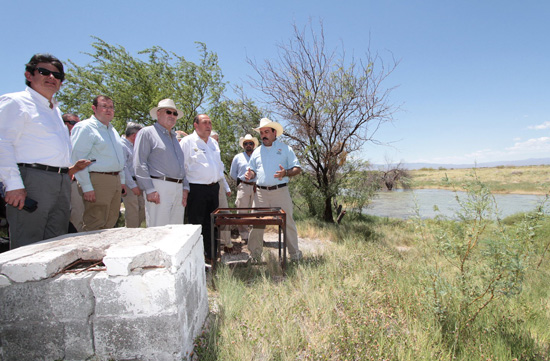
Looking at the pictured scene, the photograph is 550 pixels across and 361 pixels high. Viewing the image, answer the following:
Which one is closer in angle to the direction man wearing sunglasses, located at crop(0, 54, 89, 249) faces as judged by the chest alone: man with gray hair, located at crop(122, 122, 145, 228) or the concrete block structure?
the concrete block structure

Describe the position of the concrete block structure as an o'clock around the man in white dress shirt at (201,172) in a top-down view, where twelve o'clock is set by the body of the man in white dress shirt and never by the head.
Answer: The concrete block structure is roughly at 2 o'clock from the man in white dress shirt.

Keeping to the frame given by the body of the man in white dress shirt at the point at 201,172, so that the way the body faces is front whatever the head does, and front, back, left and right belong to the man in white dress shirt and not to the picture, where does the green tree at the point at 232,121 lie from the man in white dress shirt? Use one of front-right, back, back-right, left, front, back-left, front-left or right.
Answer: back-left

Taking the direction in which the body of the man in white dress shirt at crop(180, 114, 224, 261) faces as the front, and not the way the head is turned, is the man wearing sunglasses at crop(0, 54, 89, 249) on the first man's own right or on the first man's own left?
on the first man's own right

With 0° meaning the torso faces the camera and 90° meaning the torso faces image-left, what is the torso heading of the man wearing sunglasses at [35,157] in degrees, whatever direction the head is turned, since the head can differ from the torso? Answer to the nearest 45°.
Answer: approximately 315°

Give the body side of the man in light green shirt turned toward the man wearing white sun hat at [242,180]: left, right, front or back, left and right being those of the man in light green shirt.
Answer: left

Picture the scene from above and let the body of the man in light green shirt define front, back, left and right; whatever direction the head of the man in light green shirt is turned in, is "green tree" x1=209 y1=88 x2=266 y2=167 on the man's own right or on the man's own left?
on the man's own left

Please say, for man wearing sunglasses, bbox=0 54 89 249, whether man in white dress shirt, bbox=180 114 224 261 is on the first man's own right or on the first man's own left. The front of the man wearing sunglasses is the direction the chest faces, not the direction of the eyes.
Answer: on the first man's own left

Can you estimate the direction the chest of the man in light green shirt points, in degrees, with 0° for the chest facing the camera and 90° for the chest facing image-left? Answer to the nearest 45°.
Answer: approximately 315°

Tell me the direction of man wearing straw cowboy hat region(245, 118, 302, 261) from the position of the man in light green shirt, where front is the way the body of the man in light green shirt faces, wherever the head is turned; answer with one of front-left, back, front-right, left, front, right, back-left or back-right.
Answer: front-left

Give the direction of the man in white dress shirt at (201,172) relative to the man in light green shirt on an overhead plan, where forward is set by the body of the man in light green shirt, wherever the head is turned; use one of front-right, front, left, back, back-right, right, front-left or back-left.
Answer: front-left

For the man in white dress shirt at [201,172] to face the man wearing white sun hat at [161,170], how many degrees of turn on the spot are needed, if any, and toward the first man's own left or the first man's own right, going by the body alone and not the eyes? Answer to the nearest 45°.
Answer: approximately 90° to the first man's own right
